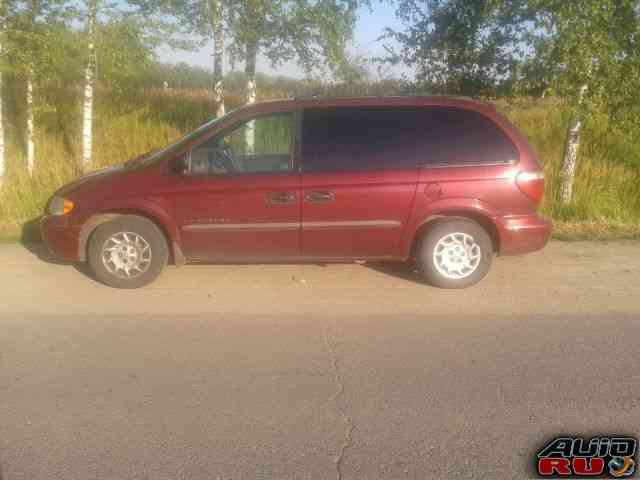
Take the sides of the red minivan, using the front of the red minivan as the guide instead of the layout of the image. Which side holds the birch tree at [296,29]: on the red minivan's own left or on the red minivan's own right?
on the red minivan's own right

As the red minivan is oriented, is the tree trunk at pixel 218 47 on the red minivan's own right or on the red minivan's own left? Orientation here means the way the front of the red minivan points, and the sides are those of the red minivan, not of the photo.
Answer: on the red minivan's own right

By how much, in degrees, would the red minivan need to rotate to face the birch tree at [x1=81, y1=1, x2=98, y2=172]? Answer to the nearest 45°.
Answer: approximately 45° to its right

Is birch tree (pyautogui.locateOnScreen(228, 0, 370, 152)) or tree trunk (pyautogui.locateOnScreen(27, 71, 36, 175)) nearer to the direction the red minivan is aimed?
the tree trunk

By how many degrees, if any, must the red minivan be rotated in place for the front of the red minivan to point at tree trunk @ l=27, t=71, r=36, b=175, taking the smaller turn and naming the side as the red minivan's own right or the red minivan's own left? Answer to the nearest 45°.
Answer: approximately 45° to the red minivan's own right

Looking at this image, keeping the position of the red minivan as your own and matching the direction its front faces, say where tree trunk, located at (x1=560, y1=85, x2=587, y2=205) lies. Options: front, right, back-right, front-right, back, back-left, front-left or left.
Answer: back-right

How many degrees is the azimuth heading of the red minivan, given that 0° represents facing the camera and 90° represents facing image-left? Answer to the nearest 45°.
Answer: approximately 90°
